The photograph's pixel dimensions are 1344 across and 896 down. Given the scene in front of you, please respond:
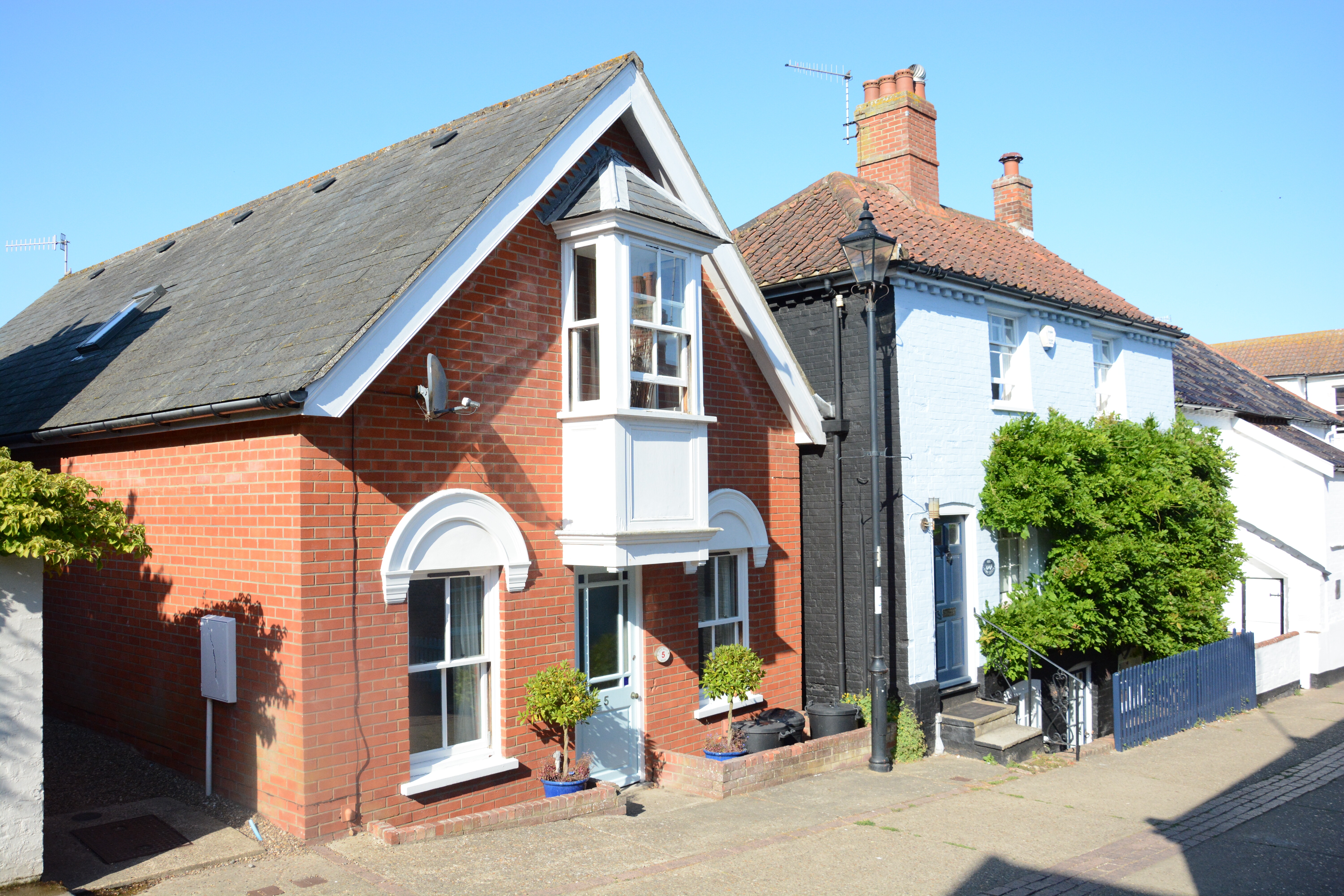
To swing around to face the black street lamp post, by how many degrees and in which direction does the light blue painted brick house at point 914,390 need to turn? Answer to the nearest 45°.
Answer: approximately 45° to its right

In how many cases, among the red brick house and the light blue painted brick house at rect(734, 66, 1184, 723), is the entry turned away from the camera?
0

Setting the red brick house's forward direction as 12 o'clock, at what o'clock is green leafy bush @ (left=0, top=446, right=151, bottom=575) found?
The green leafy bush is roughly at 3 o'clock from the red brick house.

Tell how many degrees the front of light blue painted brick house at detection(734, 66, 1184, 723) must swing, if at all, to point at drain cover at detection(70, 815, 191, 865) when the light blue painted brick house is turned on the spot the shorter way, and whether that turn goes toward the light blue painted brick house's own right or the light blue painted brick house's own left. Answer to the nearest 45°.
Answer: approximately 90° to the light blue painted brick house's own right

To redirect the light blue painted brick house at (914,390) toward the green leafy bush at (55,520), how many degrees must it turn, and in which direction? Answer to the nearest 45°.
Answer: approximately 90° to its right

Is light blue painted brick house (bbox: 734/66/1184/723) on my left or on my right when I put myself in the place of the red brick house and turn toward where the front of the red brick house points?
on my left

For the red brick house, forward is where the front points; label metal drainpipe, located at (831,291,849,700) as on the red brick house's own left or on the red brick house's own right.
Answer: on the red brick house's own left

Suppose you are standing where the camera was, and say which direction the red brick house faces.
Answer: facing the viewer and to the right of the viewer

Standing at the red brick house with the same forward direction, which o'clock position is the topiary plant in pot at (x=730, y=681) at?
The topiary plant in pot is roughly at 10 o'clock from the red brick house.
